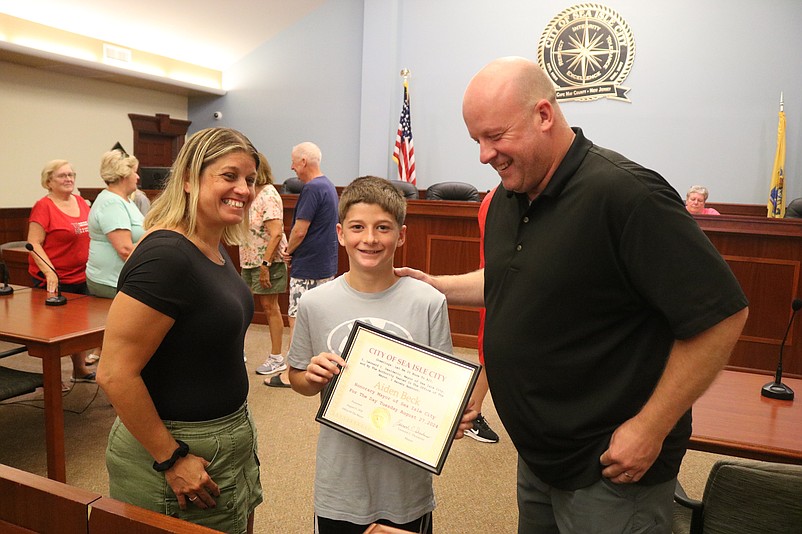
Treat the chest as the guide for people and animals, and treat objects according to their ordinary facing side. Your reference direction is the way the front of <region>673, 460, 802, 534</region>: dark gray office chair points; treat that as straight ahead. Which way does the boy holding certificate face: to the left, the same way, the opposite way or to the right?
the opposite way

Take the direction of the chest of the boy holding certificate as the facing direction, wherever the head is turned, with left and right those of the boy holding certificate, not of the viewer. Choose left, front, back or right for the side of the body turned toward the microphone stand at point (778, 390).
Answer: left

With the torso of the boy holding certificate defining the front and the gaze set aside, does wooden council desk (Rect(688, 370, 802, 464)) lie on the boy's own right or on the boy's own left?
on the boy's own left

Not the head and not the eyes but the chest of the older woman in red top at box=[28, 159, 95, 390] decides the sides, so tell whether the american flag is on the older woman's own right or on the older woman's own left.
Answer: on the older woman's own left

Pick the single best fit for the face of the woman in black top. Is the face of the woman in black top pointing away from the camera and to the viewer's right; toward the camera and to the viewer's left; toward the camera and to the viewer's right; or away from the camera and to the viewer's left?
toward the camera and to the viewer's right

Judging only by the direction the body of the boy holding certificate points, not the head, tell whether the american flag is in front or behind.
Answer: behind

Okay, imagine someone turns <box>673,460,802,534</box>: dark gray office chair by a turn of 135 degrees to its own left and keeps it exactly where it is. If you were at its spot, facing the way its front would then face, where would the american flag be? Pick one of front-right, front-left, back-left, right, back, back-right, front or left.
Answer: back-right

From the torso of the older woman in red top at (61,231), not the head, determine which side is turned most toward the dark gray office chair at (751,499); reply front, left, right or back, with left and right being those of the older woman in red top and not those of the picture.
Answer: front

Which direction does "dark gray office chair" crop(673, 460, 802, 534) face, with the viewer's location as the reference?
facing away from the viewer and to the left of the viewer

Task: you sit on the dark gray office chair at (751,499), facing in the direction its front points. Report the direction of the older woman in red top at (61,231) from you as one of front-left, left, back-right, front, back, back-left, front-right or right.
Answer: front-left

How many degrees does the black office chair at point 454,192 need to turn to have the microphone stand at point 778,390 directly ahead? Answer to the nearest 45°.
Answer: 0° — it already faces it

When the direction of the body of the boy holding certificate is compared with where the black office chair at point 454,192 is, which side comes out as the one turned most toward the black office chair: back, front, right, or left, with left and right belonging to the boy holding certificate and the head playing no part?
back

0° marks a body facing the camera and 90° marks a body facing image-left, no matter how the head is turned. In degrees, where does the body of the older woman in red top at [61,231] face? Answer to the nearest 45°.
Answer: approximately 315°

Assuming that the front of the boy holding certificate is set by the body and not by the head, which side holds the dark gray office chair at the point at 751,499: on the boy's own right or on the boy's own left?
on the boy's own left

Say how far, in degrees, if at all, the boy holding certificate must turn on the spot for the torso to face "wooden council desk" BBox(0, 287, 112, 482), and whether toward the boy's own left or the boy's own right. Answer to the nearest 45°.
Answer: approximately 135° to the boy's own right

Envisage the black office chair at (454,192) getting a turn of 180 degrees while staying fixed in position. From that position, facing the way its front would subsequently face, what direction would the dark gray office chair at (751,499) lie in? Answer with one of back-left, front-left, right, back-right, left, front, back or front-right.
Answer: back
